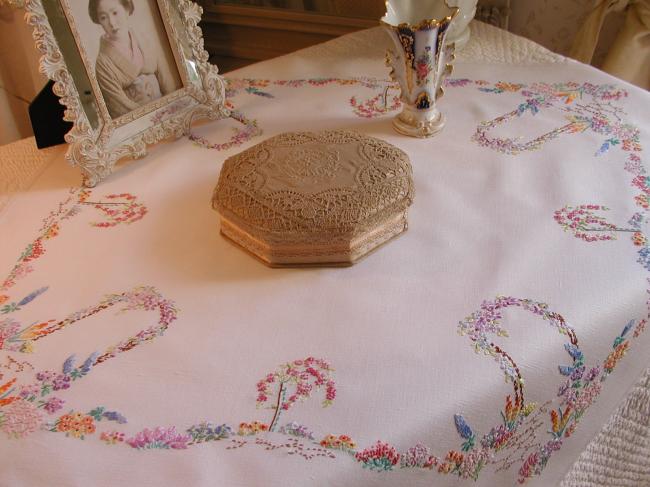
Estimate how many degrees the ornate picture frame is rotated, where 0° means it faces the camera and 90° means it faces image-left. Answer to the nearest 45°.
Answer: approximately 315°
